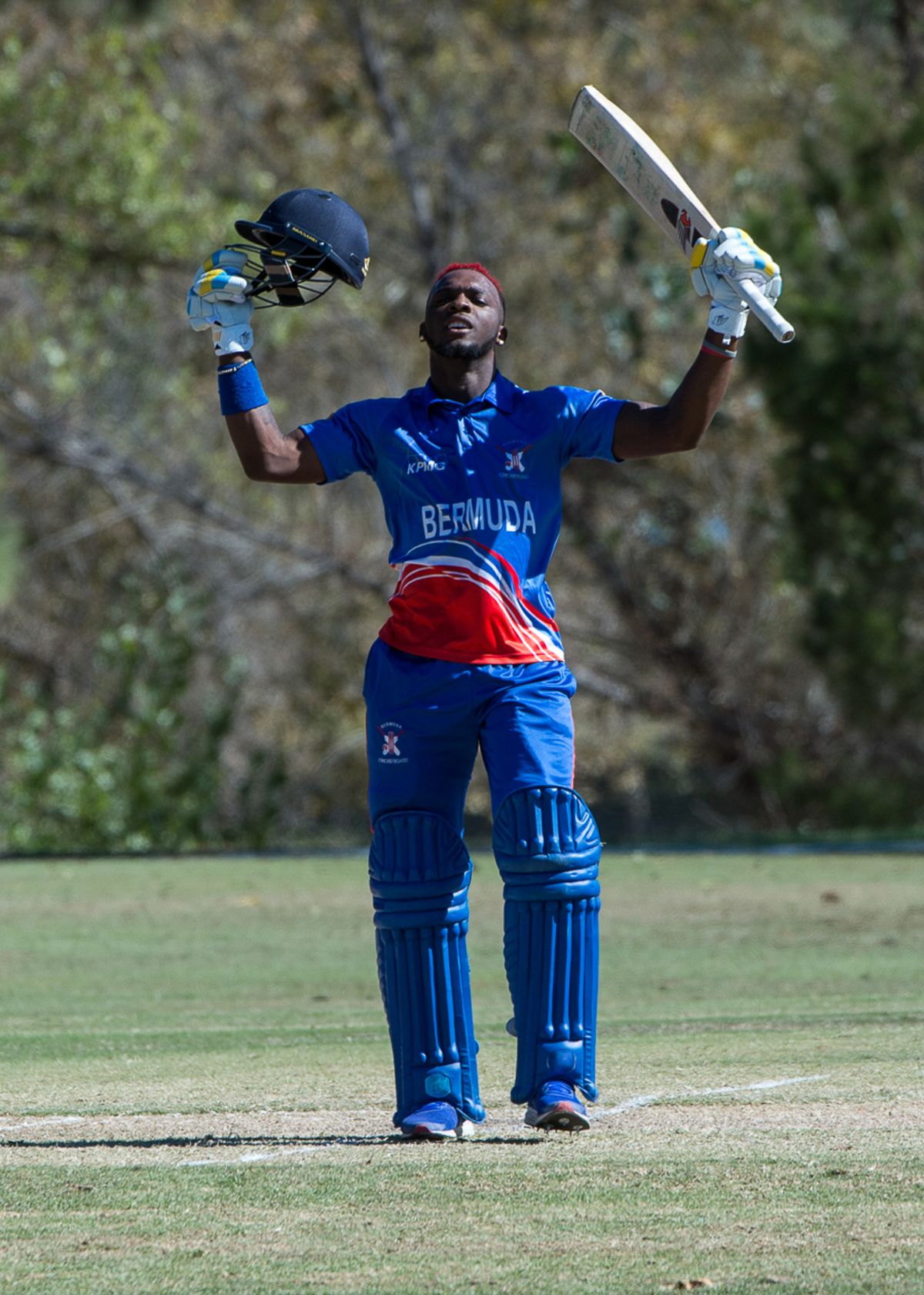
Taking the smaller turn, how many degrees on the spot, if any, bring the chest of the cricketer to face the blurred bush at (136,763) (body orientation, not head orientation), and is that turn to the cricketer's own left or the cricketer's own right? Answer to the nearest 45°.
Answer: approximately 180°

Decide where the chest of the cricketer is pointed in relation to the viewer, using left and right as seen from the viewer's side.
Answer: facing the viewer

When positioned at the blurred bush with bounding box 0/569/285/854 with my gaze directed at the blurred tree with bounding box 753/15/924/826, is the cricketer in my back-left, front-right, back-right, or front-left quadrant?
front-right

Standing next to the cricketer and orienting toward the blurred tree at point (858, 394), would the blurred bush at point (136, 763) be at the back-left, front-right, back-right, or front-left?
front-left

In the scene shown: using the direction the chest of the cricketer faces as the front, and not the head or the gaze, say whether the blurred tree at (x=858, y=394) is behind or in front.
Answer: behind

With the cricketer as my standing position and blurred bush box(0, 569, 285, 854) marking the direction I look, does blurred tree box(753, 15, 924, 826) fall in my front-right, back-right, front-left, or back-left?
front-right
